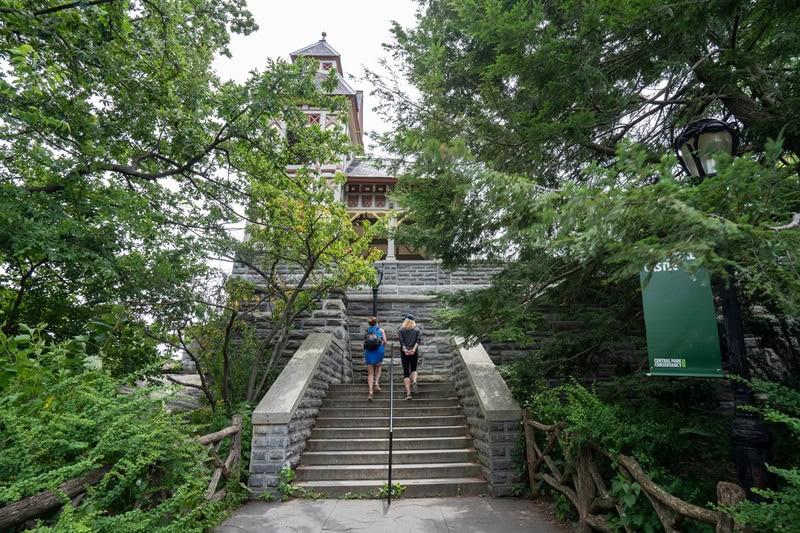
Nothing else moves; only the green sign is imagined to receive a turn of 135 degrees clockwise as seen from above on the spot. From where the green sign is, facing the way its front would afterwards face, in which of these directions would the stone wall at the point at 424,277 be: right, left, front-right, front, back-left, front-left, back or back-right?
front

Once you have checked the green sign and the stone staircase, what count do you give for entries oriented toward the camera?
2

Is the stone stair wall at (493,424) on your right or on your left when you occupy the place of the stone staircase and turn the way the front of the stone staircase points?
on your left

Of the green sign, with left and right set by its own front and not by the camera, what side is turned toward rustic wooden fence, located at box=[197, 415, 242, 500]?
right

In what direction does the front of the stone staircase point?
toward the camera

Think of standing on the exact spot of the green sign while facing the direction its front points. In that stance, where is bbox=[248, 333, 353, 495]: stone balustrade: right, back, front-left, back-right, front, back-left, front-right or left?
right

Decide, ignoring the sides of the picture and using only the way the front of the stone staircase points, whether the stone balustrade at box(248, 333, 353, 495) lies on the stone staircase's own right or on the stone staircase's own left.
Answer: on the stone staircase's own right

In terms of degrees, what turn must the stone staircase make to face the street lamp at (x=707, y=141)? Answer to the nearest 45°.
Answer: approximately 45° to its left

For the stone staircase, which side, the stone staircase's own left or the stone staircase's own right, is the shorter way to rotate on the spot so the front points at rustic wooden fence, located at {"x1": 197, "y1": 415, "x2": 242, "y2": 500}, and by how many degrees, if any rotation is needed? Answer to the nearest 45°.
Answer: approximately 45° to the stone staircase's own right

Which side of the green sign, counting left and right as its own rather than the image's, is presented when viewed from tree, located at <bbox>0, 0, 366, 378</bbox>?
right
